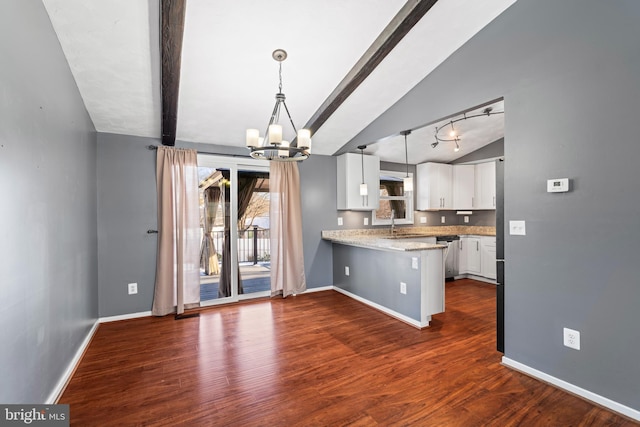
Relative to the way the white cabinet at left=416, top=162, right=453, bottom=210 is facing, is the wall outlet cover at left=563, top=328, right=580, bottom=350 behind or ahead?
ahead

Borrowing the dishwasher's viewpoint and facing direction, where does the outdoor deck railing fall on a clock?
The outdoor deck railing is roughly at 3 o'clock from the dishwasher.

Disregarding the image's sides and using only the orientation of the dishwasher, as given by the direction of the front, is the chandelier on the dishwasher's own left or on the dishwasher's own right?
on the dishwasher's own right

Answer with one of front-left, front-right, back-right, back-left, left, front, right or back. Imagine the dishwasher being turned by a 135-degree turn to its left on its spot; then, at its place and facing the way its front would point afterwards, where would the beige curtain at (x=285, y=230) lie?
back-left

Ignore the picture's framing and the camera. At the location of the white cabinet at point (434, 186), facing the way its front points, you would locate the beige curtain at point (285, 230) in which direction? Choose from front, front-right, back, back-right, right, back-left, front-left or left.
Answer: right

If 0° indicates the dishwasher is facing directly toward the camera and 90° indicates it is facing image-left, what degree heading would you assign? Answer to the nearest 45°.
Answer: approximately 315°

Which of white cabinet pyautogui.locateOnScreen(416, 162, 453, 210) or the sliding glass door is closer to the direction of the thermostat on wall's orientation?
the sliding glass door

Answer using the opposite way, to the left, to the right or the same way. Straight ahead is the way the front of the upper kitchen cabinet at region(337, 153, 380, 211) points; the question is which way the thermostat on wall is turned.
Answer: to the right

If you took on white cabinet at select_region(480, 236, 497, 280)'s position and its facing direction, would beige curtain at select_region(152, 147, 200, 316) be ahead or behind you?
ahead
